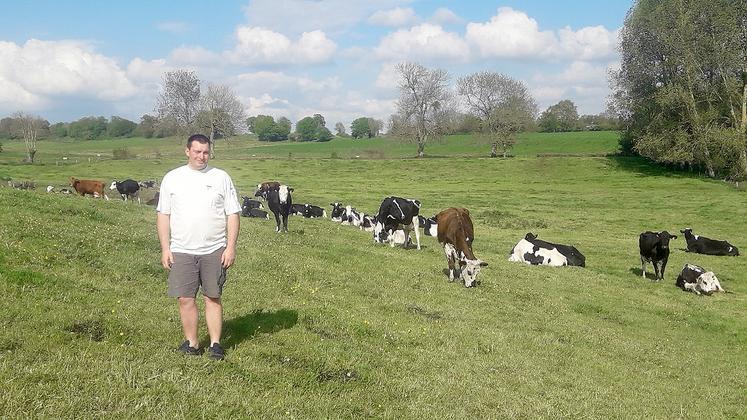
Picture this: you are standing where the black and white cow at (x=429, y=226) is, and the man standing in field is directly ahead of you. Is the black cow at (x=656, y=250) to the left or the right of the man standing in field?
left

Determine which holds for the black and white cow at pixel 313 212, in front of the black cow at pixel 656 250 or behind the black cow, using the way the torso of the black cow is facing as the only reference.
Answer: behind

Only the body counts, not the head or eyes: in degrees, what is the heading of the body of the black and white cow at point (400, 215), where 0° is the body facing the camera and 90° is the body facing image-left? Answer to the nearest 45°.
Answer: approximately 45°

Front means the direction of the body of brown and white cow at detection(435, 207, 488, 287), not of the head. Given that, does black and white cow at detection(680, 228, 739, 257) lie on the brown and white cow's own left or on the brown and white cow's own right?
on the brown and white cow's own left

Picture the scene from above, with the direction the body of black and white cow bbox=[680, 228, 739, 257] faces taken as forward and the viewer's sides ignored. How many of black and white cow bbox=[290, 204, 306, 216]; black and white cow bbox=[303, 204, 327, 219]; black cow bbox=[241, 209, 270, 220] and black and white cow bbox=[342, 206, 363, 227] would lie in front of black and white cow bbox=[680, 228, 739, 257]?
4

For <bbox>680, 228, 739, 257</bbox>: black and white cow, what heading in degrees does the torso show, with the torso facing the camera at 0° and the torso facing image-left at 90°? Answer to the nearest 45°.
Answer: approximately 90°

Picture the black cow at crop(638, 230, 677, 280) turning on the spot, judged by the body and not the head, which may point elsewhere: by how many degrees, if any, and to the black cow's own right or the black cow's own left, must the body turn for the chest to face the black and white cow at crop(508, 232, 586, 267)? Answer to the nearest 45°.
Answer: approximately 135° to the black cow's own right

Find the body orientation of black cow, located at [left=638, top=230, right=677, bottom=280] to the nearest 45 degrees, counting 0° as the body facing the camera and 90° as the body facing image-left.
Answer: approximately 315°

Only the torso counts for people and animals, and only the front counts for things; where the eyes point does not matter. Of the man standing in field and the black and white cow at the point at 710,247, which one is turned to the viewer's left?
the black and white cow

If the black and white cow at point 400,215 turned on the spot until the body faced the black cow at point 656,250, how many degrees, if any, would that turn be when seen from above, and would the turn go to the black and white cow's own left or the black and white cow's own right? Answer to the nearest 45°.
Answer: approximately 135° to the black and white cow's own left

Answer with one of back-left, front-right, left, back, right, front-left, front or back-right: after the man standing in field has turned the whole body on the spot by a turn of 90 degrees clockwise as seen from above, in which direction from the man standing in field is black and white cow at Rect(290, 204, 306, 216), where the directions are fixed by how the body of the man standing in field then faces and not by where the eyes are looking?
right
